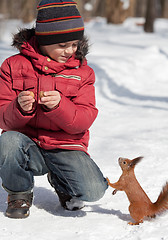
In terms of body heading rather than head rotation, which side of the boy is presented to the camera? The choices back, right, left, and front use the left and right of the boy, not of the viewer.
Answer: front

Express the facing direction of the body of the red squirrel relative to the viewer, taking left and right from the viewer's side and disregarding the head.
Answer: facing to the left of the viewer

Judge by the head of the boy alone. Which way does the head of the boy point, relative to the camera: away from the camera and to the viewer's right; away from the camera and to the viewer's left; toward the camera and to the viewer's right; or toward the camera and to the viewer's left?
toward the camera and to the viewer's right

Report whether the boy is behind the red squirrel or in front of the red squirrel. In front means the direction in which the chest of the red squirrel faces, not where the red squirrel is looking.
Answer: in front

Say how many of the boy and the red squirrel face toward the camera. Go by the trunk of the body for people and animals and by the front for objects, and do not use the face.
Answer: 1

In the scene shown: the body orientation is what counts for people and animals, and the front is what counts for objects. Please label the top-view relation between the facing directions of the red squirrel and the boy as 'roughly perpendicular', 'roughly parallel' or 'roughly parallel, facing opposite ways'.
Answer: roughly perpendicular

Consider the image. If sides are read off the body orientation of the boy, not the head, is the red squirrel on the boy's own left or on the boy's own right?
on the boy's own left

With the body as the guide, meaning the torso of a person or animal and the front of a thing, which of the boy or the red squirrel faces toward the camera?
the boy
